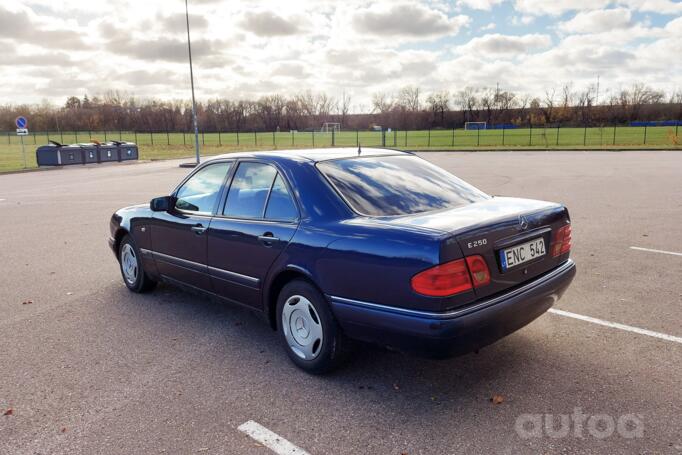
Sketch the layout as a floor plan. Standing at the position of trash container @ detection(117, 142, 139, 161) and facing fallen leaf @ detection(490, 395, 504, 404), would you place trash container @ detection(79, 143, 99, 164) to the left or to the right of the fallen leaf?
right

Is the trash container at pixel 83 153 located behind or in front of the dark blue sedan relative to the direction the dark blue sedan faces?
in front

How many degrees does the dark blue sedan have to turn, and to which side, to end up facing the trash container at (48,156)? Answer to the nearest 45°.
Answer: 0° — it already faces it

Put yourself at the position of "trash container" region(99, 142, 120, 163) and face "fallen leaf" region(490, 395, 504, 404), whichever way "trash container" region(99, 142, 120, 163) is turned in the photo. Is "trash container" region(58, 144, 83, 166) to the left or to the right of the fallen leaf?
right

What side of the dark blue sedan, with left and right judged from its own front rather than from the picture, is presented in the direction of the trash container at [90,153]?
front

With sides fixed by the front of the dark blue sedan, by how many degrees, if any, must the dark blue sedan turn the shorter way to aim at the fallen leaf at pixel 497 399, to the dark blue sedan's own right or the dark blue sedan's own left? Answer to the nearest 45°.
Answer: approximately 180°

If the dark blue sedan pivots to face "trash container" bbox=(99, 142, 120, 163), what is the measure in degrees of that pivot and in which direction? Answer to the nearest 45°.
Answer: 0° — it already faces it

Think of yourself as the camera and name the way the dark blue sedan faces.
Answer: facing away from the viewer and to the left of the viewer

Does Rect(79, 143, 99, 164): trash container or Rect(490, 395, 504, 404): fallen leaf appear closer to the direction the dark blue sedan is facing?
the trash container

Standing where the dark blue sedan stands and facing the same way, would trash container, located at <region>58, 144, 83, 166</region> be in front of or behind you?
in front
